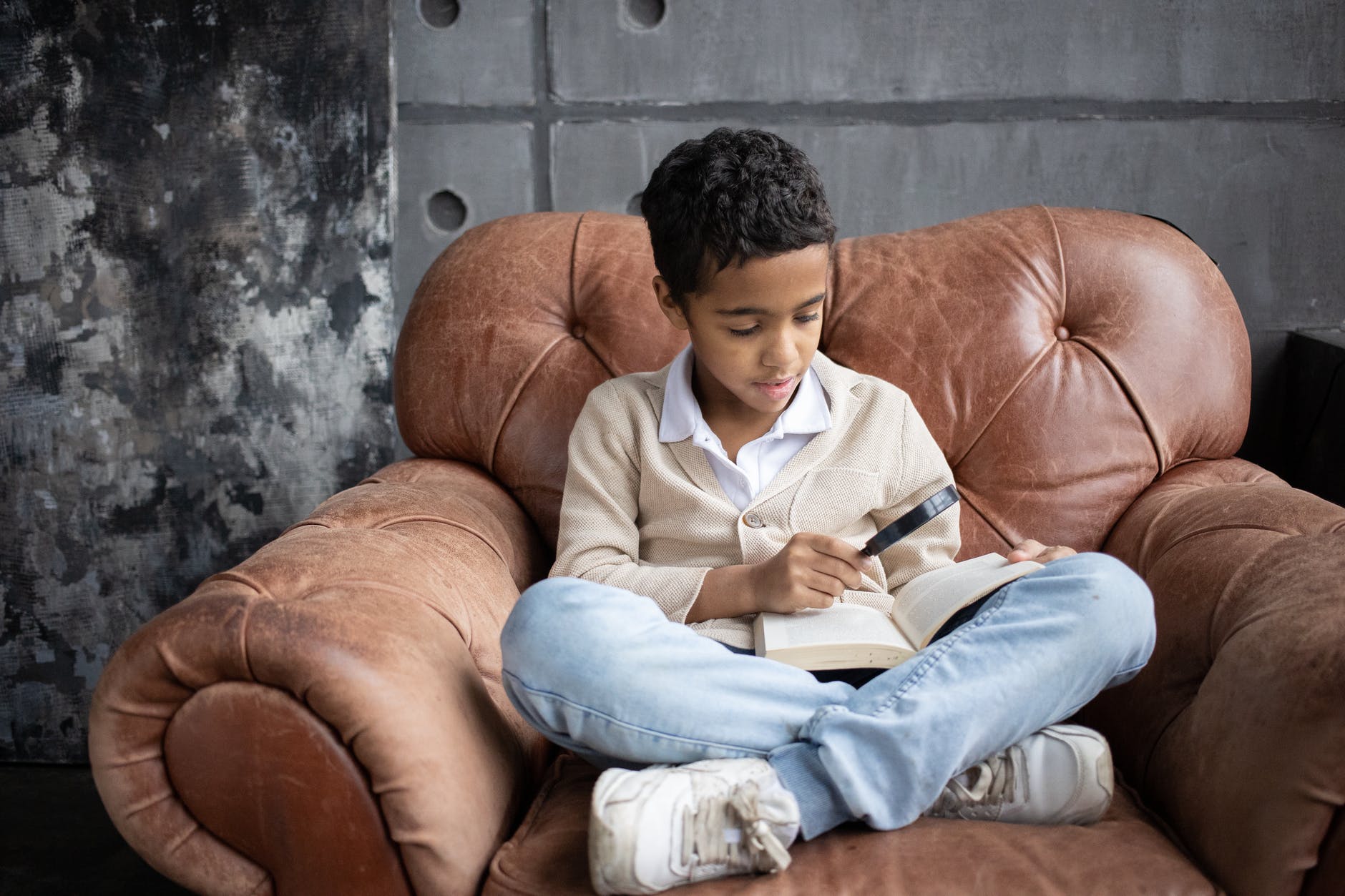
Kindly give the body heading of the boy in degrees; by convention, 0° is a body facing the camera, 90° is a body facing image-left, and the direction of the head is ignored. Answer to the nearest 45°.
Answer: approximately 0°

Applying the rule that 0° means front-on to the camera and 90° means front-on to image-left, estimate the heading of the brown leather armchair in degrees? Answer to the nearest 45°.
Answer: approximately 0°
